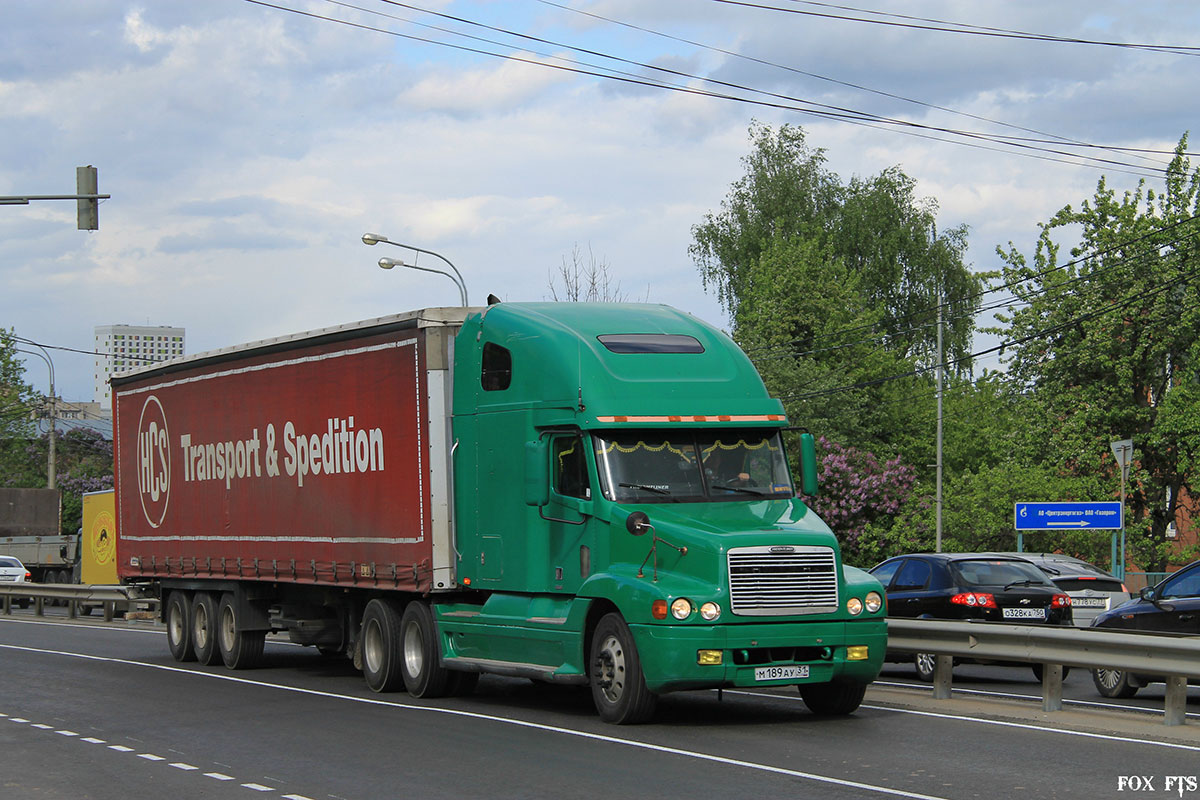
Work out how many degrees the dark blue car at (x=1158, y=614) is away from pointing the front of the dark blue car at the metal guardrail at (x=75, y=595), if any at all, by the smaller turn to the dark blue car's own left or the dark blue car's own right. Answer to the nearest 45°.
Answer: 0° — it already faces it

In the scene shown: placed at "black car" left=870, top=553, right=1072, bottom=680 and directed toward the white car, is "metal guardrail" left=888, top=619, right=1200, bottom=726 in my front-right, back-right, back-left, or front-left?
back-left

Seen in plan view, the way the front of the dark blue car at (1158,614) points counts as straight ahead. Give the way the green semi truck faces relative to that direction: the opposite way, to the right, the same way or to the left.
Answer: the opposite way

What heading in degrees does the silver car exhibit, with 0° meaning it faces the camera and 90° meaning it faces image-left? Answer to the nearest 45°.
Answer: approximately 135°

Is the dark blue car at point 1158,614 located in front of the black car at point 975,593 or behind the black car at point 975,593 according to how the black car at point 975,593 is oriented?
behind

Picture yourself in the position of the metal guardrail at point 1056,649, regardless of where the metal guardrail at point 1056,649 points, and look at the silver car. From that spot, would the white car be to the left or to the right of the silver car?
left

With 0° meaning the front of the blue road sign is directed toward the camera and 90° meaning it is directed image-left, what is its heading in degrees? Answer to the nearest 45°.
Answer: approximately 0°

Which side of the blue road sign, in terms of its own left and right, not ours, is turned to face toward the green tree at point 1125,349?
back

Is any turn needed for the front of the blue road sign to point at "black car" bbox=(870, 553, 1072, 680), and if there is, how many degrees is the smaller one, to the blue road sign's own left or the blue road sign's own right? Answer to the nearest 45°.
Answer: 0° — it already faces it
